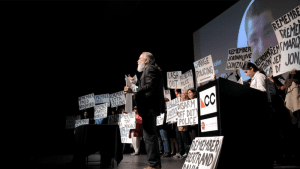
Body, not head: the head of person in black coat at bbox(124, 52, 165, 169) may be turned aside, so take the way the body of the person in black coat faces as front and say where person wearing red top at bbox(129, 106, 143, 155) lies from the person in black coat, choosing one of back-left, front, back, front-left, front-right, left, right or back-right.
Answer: right

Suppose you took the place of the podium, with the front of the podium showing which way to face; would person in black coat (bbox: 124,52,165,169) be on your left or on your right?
on your right

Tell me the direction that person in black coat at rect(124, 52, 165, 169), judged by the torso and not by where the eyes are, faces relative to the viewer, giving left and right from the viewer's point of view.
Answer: facing to the left of the viewer

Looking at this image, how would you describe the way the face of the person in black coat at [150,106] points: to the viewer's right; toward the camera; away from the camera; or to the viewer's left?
to the viewer's left

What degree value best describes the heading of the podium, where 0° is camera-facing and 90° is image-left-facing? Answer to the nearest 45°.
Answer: approximately 45°

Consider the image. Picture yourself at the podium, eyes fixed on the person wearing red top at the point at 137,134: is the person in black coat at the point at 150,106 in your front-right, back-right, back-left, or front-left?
front-left
